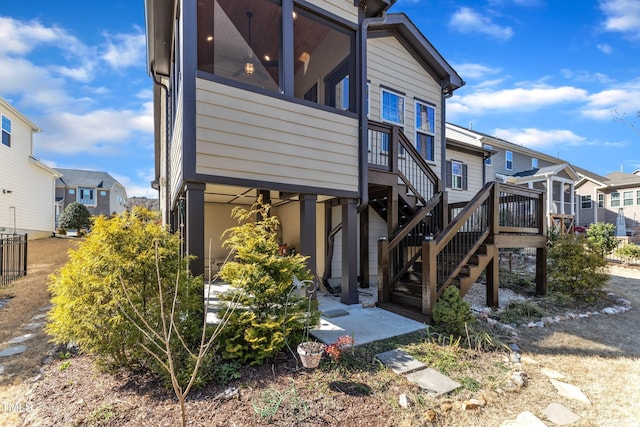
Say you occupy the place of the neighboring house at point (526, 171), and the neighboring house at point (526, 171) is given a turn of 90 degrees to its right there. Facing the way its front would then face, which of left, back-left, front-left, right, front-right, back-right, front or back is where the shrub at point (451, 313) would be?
back-right

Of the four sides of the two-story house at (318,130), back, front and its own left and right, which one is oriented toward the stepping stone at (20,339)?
left

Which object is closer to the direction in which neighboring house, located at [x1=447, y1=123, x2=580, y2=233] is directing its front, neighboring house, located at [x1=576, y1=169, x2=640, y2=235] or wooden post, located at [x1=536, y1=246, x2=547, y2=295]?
the neighboring house

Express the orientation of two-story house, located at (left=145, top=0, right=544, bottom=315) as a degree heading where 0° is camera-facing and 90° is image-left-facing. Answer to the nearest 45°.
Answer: approximately 135°

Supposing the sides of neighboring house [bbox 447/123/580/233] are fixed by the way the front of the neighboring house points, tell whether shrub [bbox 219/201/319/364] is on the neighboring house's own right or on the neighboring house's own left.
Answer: on the neighboring house's own left
